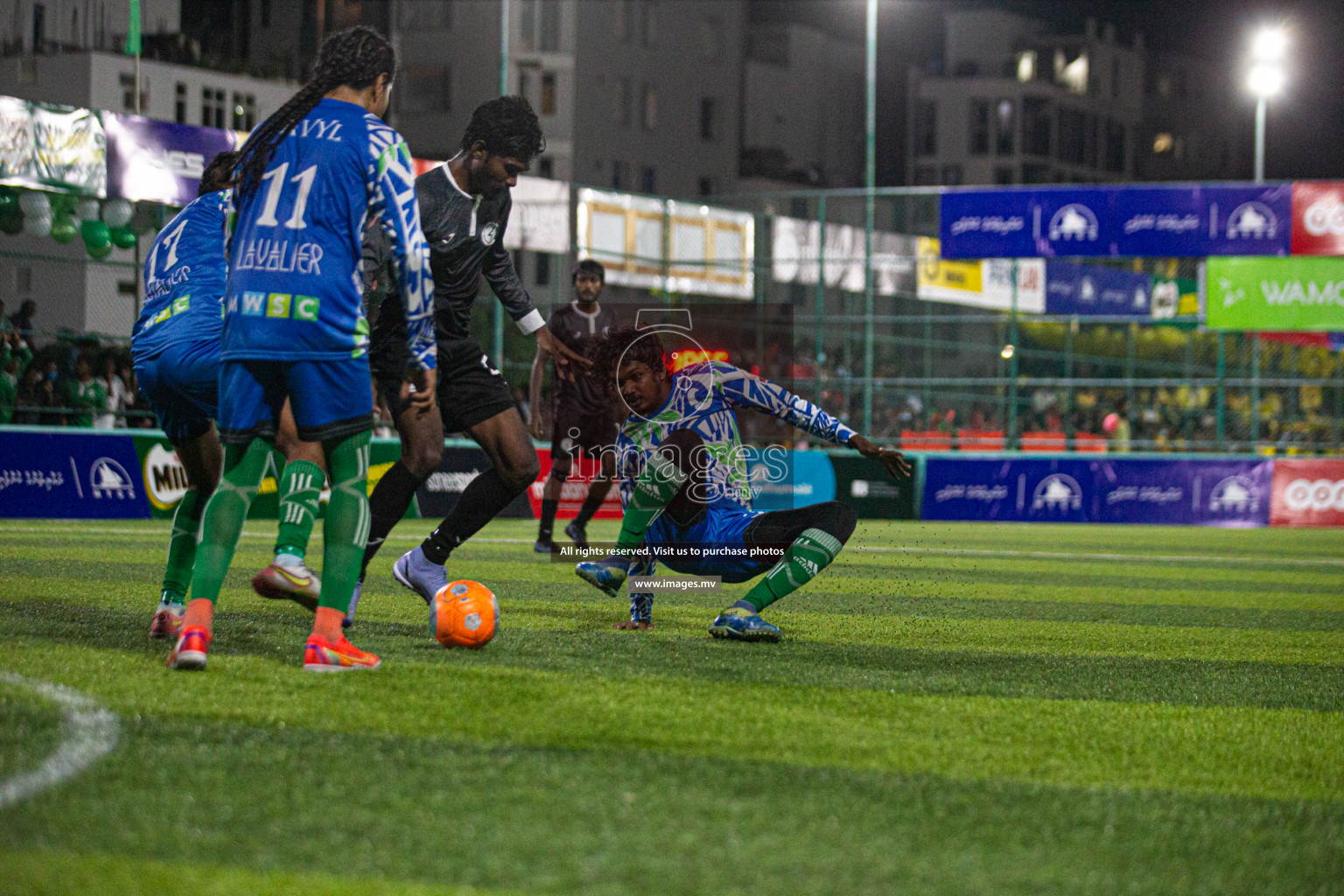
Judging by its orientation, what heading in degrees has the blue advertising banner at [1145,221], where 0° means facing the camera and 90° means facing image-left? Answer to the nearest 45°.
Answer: approximately 0°

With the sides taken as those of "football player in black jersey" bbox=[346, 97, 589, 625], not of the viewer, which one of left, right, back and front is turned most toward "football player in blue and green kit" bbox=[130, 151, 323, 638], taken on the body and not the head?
right

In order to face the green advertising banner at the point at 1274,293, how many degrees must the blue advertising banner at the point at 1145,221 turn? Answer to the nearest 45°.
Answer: approximately 135° to its left

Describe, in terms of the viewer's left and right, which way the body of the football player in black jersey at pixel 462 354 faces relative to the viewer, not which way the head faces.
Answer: facing the viewer and to the right of the viewer

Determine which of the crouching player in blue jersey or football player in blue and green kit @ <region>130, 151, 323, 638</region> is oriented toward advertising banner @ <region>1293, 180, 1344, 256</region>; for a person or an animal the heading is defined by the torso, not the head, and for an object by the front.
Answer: the football player in blue and green kit

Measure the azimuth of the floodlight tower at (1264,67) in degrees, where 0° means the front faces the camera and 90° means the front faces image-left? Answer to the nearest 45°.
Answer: approximately 0°

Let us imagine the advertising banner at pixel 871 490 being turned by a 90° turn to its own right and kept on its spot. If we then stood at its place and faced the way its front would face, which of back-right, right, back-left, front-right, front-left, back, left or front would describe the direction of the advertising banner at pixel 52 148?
front-left

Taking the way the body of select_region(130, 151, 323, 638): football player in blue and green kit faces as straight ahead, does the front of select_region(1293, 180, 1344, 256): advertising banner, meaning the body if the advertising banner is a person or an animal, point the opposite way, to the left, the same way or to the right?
the opposite way

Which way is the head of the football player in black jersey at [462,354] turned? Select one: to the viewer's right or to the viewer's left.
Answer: to the viewer's right

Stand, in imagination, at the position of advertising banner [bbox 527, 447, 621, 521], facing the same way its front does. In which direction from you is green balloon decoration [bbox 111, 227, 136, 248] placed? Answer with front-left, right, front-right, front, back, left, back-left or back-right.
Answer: right

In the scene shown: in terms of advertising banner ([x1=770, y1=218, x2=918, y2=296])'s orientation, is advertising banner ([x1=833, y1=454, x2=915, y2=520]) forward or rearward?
forward
